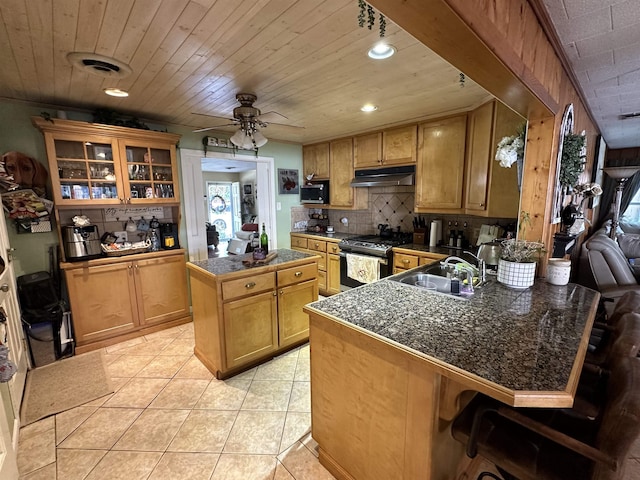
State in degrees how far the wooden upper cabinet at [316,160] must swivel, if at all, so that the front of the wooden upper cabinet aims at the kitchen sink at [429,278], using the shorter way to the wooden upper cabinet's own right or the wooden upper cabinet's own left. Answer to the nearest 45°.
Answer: approximately 45° to the wooden upper cabinet's own left

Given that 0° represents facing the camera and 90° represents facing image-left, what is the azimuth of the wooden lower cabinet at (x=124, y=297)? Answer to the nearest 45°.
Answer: approximately 315°

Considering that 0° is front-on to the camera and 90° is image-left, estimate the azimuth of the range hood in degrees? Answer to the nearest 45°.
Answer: approximately 45°

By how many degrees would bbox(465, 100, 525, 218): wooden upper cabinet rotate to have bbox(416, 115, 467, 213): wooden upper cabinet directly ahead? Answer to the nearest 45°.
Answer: approximately 90° to its right

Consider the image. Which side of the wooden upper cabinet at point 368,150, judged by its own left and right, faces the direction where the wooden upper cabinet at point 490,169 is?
left

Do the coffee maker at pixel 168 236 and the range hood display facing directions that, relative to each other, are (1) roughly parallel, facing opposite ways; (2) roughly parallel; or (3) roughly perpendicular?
roughly perpendicular

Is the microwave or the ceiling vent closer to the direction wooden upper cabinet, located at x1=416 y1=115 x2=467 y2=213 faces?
the ceiling vent

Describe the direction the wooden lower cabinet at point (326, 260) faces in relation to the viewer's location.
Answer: facing the viewer and to the left of the viewer

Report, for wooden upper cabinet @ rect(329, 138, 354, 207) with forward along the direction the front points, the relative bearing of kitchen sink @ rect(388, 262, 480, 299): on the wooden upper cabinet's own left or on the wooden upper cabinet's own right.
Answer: on the wooden upper cabinet's own left

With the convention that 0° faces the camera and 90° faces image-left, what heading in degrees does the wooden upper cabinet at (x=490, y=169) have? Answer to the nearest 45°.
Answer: approximately 45°

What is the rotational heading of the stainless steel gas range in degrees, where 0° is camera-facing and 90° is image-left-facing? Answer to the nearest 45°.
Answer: approximately 45°

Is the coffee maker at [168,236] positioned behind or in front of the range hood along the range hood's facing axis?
in front

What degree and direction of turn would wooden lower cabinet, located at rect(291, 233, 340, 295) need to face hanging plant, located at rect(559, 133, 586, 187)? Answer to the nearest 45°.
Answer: approximately 90° to its left
